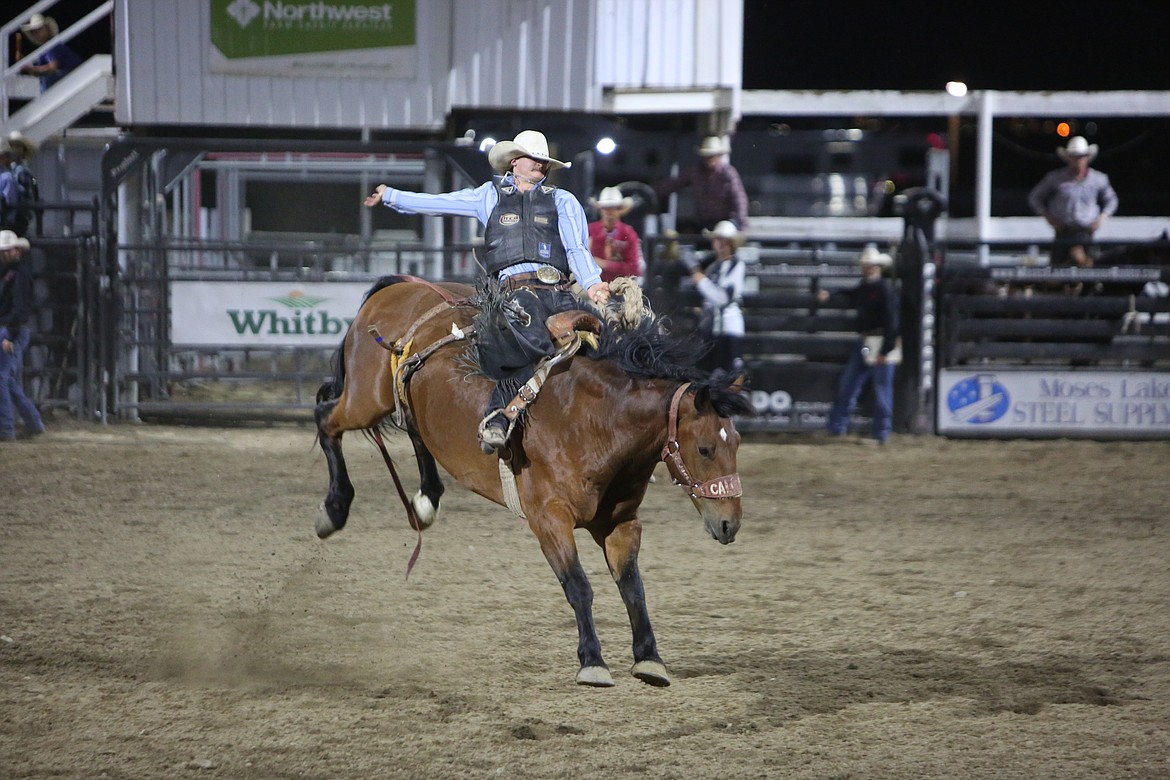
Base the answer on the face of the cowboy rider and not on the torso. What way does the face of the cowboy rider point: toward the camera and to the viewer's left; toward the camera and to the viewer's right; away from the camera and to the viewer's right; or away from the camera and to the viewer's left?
toward the camera and to the viewer's right

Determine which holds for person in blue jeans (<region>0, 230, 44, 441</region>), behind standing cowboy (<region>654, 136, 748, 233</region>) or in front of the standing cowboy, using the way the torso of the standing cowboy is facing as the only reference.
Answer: in front

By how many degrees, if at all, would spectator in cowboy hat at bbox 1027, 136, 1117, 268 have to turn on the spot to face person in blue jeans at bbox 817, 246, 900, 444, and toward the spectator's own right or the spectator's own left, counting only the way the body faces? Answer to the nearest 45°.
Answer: approximately 45° to the spectator's own right

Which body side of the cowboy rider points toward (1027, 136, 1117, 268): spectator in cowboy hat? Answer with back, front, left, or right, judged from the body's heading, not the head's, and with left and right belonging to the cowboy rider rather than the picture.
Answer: left

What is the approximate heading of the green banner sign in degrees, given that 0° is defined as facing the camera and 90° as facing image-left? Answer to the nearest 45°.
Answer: approximately 0°

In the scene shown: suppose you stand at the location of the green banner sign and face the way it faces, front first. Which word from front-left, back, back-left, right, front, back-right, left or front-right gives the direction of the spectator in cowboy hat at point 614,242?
front-left

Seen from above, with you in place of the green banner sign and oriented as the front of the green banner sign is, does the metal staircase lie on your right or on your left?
on your right

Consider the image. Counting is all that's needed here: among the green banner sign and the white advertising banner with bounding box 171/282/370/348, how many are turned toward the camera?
2
